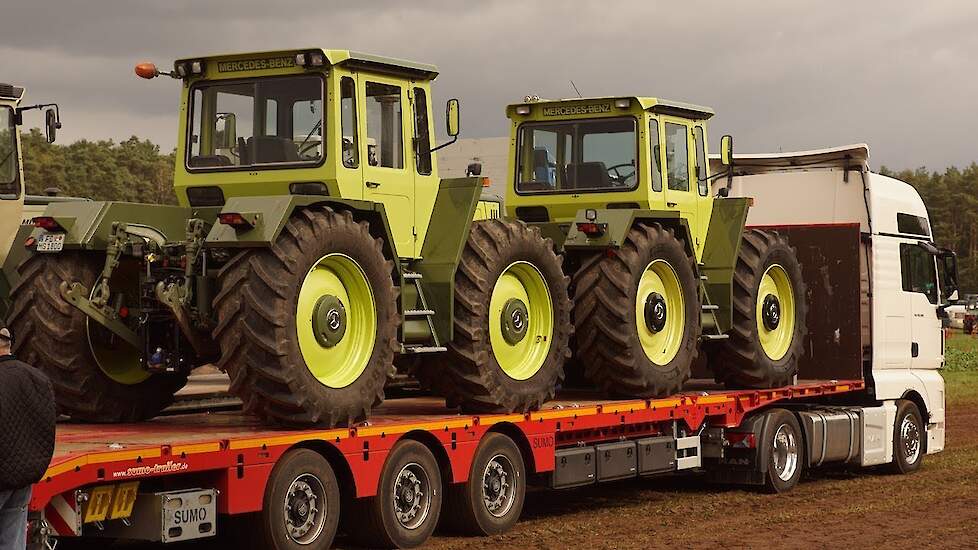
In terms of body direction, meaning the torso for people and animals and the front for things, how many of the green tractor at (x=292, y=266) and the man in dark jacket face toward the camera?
0

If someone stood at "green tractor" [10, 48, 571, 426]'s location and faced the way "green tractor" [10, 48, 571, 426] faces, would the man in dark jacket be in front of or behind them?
behind

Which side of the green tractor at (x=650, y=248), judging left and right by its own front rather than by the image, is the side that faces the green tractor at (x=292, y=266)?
back

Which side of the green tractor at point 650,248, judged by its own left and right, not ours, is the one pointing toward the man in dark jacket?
back

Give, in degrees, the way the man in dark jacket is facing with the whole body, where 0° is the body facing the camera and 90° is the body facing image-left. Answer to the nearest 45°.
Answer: approximately 180°

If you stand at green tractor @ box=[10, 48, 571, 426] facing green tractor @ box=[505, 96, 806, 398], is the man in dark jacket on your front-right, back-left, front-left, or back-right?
back-right

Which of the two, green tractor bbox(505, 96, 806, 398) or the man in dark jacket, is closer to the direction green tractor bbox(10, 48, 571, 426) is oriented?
the green tractor

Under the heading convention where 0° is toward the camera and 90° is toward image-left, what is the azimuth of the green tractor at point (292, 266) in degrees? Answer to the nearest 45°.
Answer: approximately 225°

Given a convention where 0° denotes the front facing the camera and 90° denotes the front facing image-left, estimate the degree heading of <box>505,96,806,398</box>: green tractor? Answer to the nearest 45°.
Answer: approximately 225°
